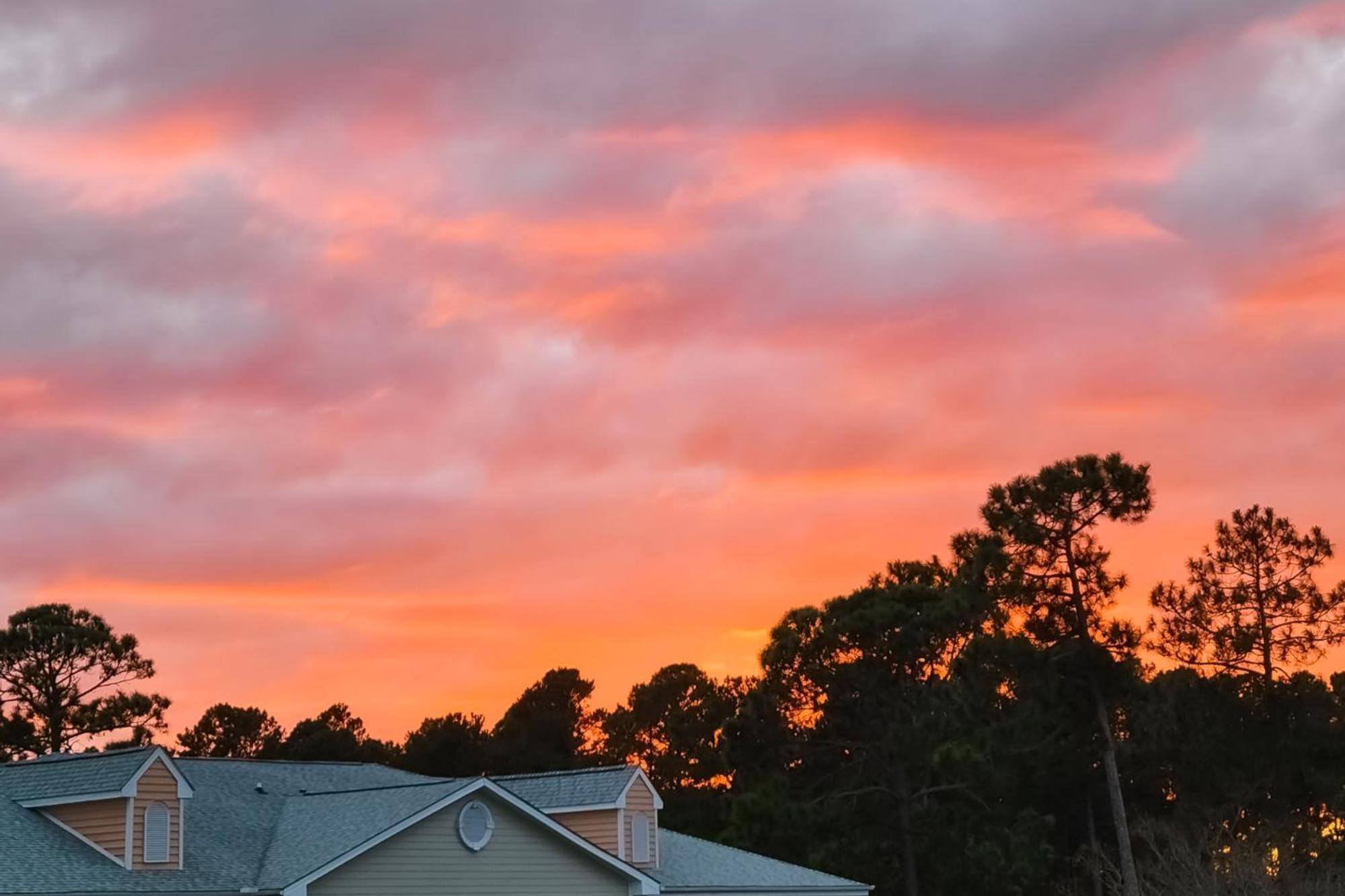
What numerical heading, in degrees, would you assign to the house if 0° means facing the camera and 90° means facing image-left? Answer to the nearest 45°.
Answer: approximately 315°
